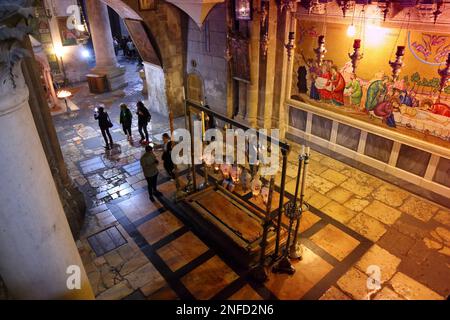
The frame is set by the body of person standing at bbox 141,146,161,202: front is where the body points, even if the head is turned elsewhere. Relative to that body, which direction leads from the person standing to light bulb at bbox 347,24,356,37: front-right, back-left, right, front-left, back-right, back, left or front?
front-right

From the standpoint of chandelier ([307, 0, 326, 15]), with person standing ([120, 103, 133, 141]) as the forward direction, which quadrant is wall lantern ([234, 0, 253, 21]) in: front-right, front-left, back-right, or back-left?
front-right

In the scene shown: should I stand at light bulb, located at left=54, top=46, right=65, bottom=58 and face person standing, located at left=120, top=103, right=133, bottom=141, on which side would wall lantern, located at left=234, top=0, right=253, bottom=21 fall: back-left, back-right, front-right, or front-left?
front-left

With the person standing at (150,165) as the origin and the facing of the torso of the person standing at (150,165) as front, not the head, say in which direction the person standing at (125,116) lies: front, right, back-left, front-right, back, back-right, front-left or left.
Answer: front-left

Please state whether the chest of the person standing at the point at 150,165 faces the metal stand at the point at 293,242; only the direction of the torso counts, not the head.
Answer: no

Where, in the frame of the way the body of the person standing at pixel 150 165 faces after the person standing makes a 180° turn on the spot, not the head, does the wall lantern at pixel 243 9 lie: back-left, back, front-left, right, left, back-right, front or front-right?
back

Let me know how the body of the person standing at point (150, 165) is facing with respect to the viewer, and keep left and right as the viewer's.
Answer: facing away from the viewer and to the right of the viewer

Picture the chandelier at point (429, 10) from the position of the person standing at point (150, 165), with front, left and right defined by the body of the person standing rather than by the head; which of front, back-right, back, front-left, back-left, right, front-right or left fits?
front-right
